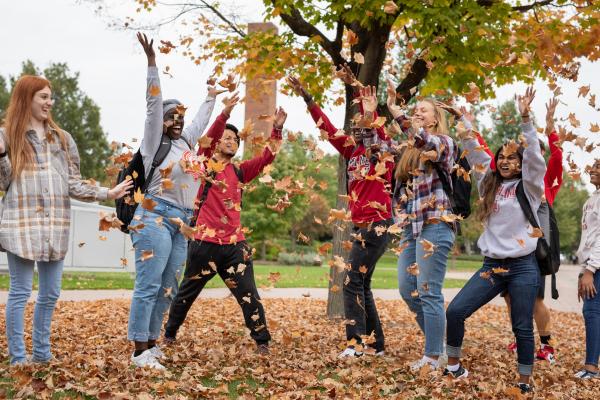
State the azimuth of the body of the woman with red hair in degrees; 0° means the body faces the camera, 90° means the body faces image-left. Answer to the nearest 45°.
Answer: approximately 315°

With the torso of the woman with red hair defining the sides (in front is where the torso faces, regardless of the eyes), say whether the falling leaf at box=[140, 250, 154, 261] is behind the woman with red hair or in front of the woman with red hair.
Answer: in front

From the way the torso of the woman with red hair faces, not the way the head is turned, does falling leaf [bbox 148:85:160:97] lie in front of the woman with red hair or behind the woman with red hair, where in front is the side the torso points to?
in front
